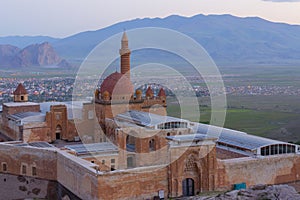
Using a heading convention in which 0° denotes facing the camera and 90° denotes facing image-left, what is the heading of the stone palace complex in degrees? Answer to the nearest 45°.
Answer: approximately 315°
